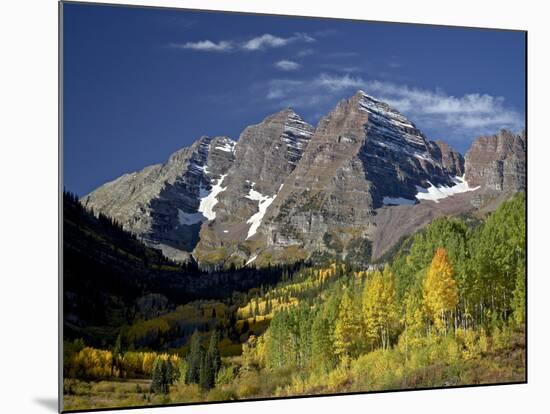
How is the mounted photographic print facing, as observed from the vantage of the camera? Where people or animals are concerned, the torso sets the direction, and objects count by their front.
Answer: facing the viewer and to the right of the viewer
